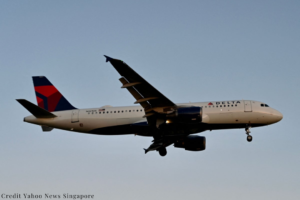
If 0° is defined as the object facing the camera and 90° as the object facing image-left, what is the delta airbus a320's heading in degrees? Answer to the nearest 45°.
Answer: approximately 270°
